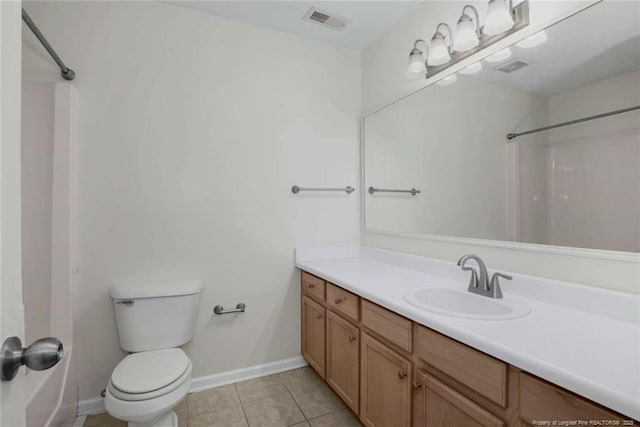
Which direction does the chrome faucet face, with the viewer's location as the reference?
facing the viewer and to the left of the viewer

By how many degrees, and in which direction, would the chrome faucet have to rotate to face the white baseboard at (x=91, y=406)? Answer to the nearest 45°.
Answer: approximately 45° to its right

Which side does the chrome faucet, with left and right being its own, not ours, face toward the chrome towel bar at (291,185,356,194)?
right

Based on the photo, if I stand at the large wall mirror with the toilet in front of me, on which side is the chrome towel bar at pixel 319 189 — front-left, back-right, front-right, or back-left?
front-right

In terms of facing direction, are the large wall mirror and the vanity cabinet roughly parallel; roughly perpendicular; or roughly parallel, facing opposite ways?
roughly parallel

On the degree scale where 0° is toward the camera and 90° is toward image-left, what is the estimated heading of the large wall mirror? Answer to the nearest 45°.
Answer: approximately 45°

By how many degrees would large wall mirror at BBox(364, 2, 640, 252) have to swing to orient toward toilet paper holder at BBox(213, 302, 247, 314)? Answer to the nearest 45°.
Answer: approximately 45° to its right

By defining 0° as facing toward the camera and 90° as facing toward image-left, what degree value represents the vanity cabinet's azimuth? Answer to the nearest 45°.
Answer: approximately 45°

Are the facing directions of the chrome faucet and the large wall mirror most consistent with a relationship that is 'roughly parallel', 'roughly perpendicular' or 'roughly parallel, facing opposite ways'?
roughly parallel

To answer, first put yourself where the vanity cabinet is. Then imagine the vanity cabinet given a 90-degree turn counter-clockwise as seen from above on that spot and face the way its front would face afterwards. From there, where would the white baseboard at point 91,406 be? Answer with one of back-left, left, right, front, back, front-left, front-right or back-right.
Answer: back-right

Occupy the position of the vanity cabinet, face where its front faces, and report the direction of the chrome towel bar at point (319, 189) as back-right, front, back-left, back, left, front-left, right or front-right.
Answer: right
